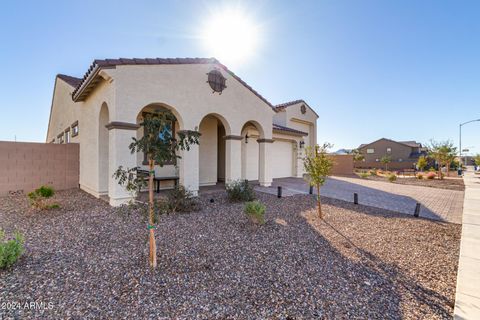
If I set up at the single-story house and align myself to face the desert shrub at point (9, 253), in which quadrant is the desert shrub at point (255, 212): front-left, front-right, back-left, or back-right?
front-left

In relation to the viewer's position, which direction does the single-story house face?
facing the viewer and to the right of the viewer

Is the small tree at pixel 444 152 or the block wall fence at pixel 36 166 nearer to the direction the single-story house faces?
the small tree

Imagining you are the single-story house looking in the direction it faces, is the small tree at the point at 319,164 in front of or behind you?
in front

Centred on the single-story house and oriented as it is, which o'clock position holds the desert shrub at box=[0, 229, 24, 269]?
The desert shrub is roughly at 2 o'clock from the single-story house.

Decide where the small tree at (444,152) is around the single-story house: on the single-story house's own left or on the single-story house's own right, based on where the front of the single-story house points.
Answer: on the single-story house's own left

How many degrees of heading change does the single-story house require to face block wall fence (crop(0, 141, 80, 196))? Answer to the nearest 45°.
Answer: approximately 90° to its right

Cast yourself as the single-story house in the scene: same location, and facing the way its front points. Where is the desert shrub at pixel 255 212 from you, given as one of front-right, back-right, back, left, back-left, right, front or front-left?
front

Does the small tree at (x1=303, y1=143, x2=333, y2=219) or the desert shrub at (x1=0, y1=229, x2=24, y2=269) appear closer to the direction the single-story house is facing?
the small tree

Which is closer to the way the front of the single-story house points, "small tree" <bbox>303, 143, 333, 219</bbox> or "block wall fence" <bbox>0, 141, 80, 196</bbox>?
the small tree

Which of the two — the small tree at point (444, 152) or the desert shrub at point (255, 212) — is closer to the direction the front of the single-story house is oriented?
the desert shrub
